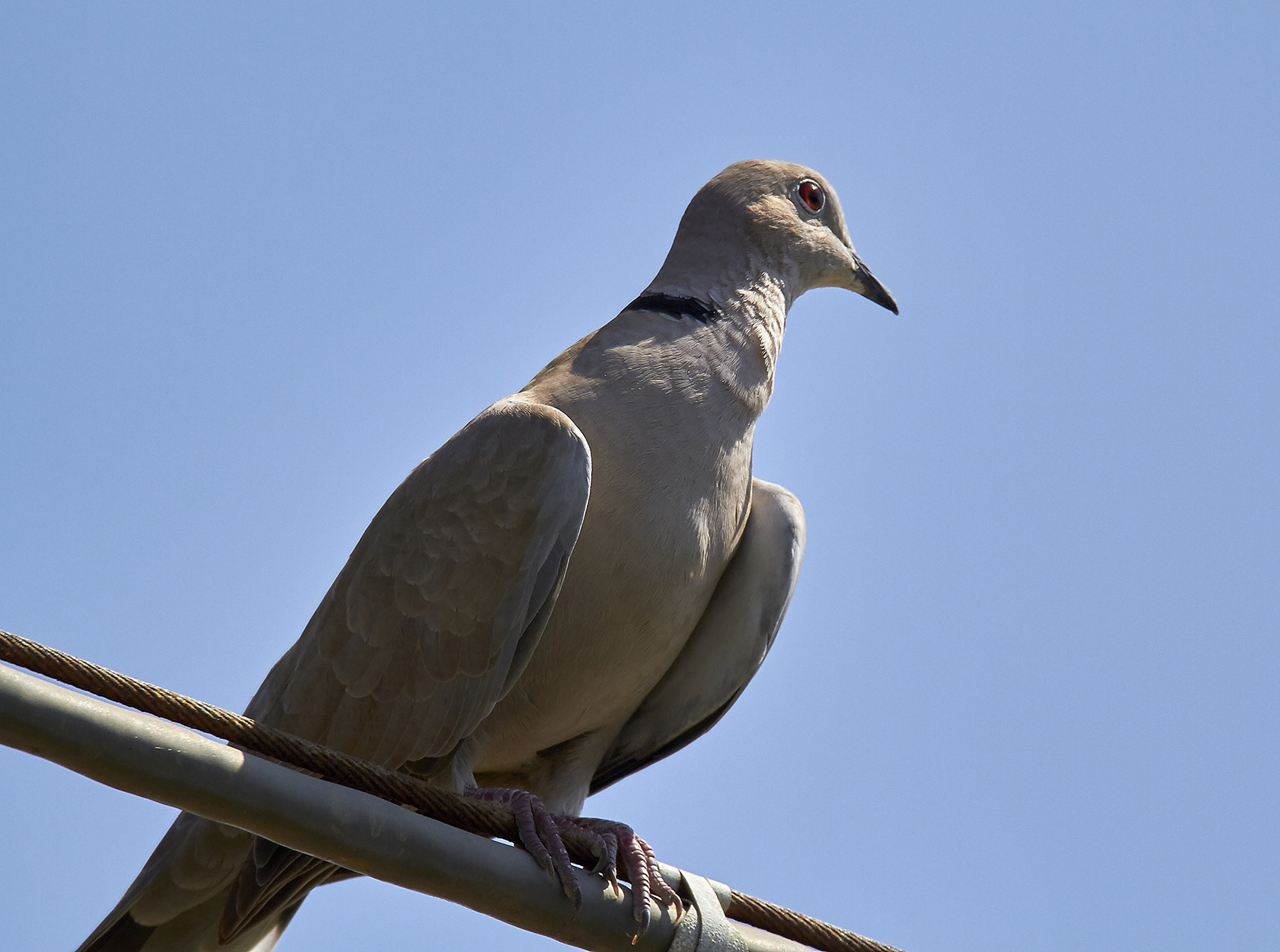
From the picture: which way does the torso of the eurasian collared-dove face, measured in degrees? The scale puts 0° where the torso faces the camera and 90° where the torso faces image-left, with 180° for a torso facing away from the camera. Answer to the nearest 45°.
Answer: approximately 315°
